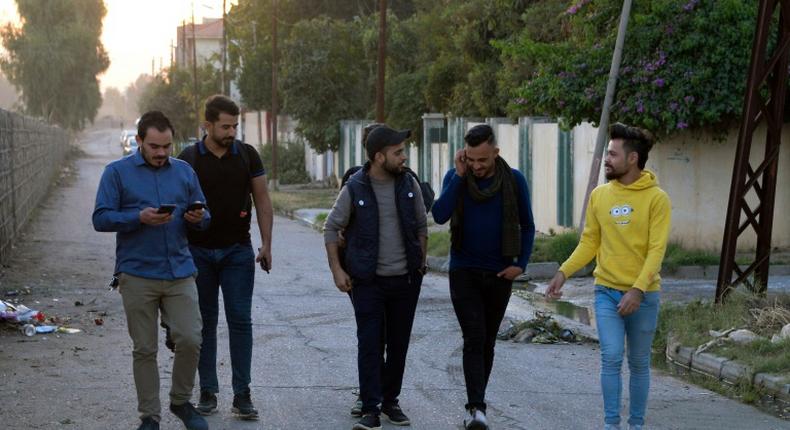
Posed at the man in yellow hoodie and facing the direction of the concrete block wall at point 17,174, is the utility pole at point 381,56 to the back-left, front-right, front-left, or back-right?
front-right

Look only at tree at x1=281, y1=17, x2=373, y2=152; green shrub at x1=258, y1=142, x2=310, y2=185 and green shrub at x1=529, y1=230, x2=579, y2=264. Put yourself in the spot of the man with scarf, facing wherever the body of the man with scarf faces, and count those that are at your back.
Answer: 3

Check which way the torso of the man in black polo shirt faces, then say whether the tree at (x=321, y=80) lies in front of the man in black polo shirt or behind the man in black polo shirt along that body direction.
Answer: behind

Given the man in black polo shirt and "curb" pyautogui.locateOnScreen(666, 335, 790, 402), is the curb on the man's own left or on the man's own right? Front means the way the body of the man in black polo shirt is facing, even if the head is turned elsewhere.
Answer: on the man's own left

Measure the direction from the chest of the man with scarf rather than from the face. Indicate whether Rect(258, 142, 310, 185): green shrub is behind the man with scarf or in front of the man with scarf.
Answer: behind

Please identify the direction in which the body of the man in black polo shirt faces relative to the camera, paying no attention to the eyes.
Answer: toward the camera

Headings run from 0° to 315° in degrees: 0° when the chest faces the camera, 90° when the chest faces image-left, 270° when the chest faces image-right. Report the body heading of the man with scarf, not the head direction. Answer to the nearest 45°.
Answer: approximately 0°

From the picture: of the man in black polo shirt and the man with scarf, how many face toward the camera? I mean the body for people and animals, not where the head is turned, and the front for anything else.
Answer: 2

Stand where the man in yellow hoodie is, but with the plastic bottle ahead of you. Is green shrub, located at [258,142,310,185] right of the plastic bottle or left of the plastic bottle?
right

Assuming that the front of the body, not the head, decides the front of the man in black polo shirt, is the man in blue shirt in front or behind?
in front

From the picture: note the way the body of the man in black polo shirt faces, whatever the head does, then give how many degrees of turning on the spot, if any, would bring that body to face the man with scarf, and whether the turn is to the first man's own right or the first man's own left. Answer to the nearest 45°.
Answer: approximately 90° to the first man's own left

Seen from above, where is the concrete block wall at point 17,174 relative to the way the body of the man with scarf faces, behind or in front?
behind

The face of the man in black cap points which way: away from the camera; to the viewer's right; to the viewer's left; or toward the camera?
to the viewer's right

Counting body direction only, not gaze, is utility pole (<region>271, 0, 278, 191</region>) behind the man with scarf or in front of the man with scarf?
behind

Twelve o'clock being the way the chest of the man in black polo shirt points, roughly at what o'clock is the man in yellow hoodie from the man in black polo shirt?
The man in yellow hoodie is roughly at 10 o'clock from the man in black polo shirt.

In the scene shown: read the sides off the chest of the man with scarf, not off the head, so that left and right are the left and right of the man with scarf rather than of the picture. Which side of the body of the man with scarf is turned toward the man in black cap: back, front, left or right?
right

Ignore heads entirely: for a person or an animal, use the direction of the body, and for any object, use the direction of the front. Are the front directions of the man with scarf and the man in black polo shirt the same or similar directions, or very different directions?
same or similar directions

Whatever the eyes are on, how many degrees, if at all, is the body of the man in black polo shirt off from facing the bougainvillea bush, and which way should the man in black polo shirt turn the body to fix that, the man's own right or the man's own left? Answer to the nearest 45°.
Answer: approximately 135° to the man's own left
